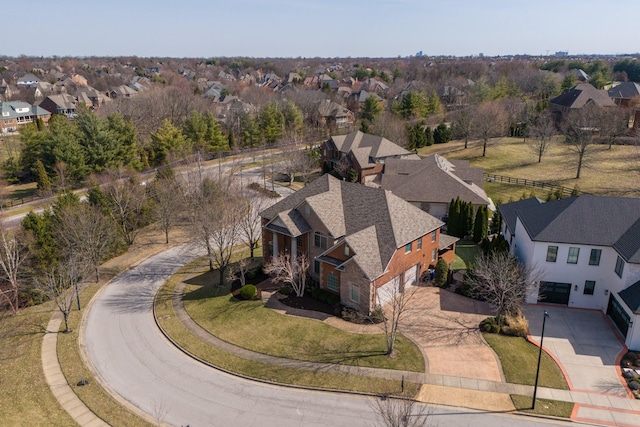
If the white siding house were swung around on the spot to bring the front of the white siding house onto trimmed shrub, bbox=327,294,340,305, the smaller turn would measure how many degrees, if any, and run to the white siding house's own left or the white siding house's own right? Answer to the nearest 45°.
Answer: approximately 45° to the white siding house's own right

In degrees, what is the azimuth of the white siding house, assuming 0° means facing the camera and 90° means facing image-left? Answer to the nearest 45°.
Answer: approximately 0°

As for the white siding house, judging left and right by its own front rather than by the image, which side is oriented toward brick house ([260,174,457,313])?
right

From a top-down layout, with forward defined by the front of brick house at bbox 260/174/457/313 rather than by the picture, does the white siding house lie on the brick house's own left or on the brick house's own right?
on the brick house's own left

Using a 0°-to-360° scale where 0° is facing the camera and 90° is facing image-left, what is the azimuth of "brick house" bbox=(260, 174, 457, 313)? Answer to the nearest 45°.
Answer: approximately 45°

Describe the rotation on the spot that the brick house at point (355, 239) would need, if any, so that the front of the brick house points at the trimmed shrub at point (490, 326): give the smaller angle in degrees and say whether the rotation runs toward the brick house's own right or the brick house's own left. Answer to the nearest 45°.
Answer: approximately 90° to the brick house's own left

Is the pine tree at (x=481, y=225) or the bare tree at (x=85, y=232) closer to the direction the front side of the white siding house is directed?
the bare tree

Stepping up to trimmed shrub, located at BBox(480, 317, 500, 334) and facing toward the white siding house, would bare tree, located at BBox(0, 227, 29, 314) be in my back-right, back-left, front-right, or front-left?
back-left

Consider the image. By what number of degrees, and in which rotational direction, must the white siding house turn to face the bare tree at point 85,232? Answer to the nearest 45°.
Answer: approximately 90° to its right
